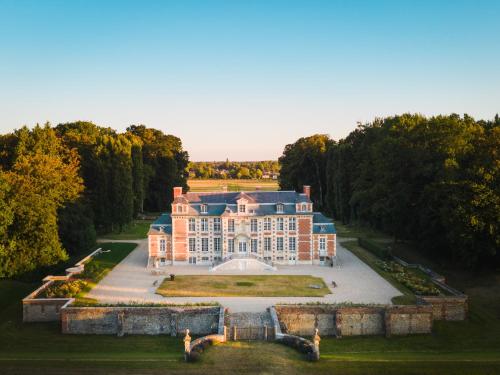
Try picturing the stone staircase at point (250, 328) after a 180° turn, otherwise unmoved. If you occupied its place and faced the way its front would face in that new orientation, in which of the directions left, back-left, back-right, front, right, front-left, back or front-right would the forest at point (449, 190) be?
front-right

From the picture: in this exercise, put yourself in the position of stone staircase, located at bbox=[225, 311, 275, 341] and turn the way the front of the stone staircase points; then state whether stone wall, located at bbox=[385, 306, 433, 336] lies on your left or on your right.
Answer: on your left

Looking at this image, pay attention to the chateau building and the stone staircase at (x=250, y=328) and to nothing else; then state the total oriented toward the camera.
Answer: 2

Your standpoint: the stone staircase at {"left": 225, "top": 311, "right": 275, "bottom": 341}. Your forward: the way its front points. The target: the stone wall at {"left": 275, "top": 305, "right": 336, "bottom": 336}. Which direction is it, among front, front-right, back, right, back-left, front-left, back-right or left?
back-left

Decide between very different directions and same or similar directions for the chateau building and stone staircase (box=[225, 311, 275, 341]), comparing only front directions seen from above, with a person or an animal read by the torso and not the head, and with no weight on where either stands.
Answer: same or similar directions

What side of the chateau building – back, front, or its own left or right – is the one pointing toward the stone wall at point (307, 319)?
front

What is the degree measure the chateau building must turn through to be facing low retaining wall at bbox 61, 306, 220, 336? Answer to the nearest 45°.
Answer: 0° — it already faces it

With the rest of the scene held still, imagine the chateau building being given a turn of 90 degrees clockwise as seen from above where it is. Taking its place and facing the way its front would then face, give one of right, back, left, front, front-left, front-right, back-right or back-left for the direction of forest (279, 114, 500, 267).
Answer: back

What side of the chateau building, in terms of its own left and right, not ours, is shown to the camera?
front

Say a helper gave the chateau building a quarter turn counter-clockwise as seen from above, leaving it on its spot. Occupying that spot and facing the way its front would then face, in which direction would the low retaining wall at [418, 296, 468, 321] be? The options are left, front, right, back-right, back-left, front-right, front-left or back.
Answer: front-right

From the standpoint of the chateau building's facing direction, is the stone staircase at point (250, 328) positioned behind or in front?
in front

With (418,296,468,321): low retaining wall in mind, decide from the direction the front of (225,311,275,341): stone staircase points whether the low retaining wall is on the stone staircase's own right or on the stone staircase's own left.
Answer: on the stone staircase's own left
